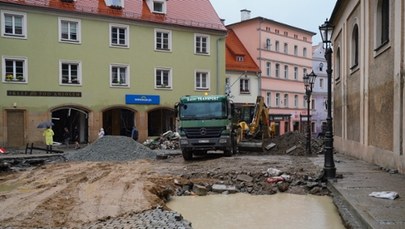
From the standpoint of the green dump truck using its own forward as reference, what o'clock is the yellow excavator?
The yellow excavator is roughly at 7 o'clock from the green dump truck.

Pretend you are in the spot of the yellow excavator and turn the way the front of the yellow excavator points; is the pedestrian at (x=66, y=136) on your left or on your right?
on your right

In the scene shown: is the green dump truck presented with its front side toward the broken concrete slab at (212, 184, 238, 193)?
yes

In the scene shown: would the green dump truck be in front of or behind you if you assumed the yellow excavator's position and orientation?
in front

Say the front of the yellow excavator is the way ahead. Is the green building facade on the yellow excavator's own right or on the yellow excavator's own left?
on the yellow excavator's own right

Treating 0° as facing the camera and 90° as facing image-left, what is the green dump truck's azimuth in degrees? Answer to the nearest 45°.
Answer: approximately 0°

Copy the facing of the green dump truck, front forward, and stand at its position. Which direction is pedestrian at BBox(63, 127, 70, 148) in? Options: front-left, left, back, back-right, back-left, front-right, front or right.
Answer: back-right

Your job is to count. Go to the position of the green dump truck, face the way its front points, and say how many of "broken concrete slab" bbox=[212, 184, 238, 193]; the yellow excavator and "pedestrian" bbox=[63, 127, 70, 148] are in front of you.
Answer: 1

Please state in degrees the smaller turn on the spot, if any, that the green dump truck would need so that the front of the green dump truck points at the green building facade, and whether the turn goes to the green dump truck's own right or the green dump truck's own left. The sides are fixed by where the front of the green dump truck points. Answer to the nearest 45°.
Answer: approximately 135° to the green dump truck's own right

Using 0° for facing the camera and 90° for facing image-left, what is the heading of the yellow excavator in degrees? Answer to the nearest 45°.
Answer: approximately 0°
